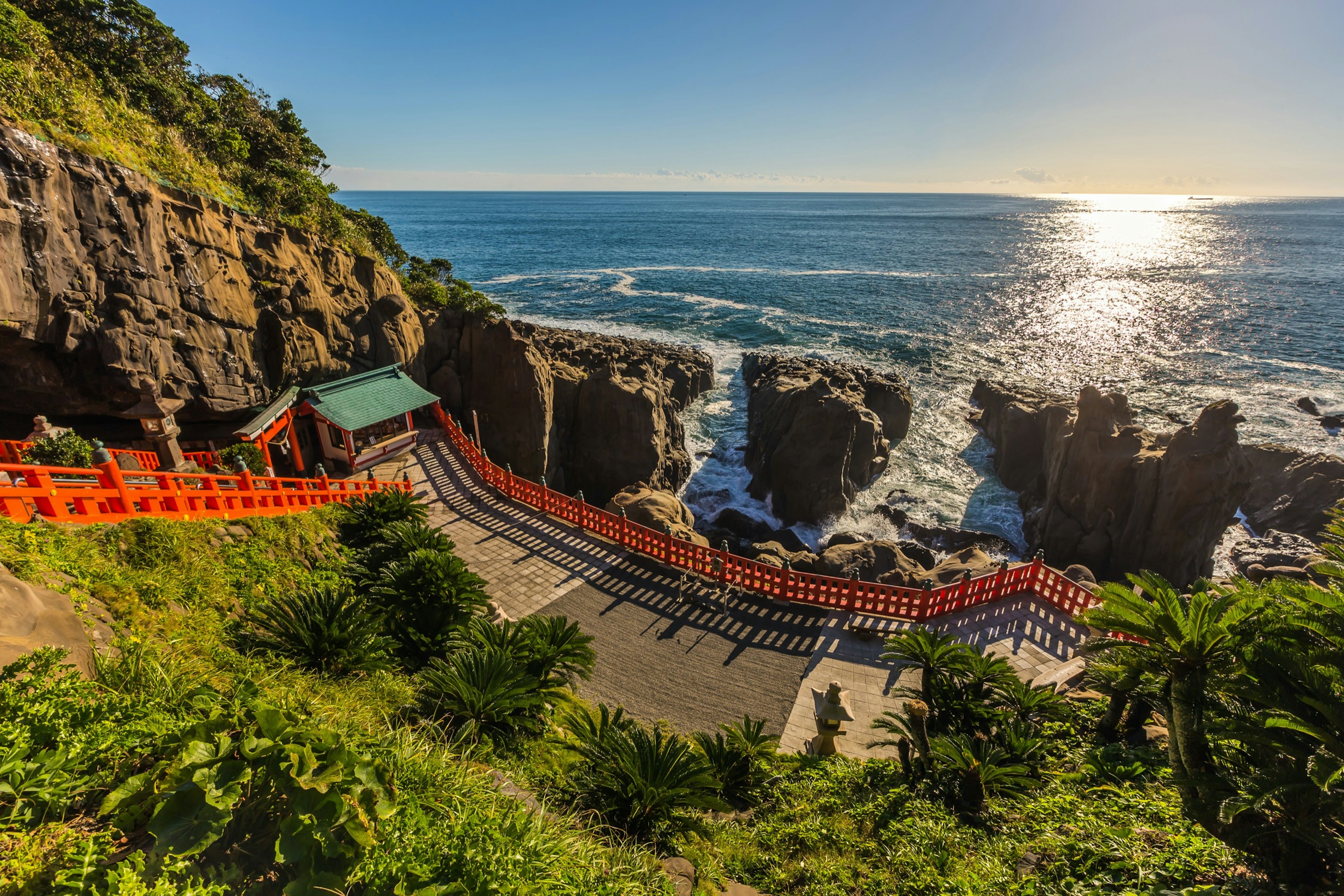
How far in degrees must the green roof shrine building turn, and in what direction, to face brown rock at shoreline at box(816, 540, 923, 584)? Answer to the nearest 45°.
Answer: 0° — it already faces it

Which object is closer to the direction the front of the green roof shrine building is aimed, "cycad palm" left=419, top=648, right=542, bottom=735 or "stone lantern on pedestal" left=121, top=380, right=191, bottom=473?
the cycad palm

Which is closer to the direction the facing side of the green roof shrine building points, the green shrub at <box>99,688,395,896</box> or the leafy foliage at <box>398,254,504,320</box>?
the green shrub

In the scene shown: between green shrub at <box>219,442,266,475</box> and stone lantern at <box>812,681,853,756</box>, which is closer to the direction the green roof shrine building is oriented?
the stone lantern

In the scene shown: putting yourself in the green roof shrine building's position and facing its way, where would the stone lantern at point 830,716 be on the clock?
The stone lantern is roughly at 1 o'clock from the green roof shrine building.

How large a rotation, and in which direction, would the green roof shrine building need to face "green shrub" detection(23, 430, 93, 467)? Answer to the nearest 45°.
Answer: approximately 90° to its right

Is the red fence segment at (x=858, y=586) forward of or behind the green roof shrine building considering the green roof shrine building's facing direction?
forward

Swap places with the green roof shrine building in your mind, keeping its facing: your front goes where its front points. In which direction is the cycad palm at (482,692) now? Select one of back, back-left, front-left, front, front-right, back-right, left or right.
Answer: front-right

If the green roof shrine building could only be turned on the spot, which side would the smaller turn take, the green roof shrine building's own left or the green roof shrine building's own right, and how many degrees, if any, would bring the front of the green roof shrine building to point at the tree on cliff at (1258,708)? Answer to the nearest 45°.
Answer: approximately 45° to the green roof shrine building's own right

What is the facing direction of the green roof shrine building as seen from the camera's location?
facing the viewer and to the right of the viewer

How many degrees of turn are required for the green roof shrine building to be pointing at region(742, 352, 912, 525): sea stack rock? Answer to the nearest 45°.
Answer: approximately 45° to its left

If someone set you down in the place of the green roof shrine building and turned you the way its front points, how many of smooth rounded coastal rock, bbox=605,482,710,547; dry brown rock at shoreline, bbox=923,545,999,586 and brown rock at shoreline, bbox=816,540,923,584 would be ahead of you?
3

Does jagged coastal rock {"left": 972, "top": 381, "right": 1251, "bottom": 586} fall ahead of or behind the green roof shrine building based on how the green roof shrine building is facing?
ahead
